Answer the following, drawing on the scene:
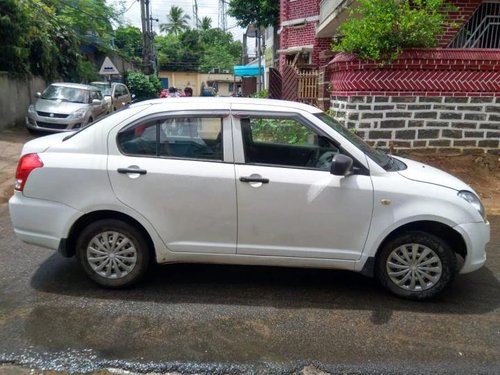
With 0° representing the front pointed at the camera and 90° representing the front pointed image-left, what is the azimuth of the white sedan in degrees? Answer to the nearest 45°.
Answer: approximately 270°

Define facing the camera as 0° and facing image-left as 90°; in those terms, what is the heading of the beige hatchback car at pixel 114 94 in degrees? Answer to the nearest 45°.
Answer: approximately 45°

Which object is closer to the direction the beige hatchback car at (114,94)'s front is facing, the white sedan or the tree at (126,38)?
the white sedan

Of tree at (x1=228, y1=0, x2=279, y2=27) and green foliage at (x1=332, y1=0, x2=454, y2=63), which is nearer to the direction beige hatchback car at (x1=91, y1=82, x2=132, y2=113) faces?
the green foliage

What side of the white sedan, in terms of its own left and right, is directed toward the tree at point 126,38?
left

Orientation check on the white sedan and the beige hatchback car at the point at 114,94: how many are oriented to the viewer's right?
1

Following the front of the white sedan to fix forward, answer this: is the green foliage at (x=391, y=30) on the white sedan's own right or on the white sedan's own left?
on the white sedan's own left

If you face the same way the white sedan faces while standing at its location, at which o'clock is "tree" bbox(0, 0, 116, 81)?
The tree is roughly at 8 o'clock from the white sedan.

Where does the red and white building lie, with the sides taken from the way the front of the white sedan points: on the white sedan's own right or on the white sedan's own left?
on the white sedan's own left

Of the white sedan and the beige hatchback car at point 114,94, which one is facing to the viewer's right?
the white sedan

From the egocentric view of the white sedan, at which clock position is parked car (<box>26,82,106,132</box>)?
The parked car is roughly at 8 o'clock from the white sedan.

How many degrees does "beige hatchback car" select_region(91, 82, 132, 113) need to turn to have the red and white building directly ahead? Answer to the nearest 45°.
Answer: approximately 45° to its left
